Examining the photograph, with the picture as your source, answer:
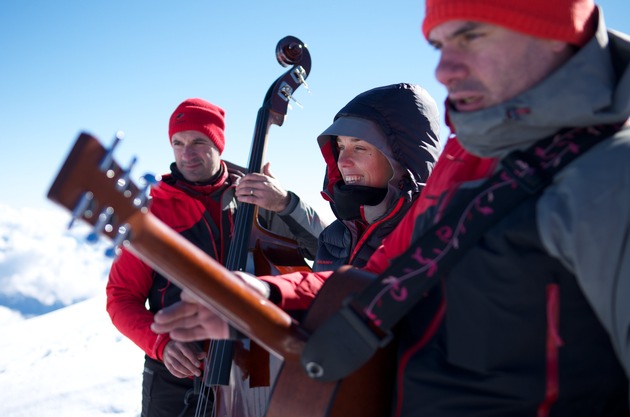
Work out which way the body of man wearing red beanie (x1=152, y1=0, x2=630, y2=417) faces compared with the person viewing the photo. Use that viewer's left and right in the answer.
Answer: facing the viewer and to the left of the viewer

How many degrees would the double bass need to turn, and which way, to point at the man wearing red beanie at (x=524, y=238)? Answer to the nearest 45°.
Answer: approximately 45° to its left

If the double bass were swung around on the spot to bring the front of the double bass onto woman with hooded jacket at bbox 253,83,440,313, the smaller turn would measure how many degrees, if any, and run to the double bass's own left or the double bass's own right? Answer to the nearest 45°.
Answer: approximately 135° to the double bass's own left

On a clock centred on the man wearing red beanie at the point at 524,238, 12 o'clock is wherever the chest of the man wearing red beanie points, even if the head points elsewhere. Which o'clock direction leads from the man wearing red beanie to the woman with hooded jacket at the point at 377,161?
The woman with hooded jacket is roughly at 4 o'clock from the man wearing red beanie.

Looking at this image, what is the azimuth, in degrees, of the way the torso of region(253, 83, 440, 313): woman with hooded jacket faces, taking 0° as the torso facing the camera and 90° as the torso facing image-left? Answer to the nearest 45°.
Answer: approximately 45°

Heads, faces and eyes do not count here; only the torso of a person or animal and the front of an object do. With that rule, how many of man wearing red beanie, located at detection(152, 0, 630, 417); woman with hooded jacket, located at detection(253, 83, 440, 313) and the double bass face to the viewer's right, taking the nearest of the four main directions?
0

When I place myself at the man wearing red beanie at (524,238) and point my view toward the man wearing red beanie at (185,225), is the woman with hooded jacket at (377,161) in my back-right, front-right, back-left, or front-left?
front-right

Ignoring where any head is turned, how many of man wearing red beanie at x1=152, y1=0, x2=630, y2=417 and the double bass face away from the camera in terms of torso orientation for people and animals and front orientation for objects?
0

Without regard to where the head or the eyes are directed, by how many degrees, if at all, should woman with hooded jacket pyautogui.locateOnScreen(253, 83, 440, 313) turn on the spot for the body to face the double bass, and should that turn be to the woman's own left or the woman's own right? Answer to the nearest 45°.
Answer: approximately 45° to the woman's own right

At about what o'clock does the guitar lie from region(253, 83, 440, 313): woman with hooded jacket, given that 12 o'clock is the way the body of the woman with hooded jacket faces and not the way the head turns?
The guitar is roughly at 11 o'clock from the woman with hooded jacket.

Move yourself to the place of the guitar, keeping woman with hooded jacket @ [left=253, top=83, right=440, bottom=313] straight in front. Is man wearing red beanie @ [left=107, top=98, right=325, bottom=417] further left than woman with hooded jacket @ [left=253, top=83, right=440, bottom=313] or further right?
left

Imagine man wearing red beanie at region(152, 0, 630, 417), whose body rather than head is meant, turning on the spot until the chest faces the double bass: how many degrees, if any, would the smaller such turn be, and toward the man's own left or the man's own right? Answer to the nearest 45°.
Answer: approximately 90° to the man's own right

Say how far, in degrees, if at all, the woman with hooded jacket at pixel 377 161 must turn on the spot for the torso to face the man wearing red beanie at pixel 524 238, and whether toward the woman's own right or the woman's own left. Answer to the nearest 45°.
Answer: approximately 45° to the woman's own left
